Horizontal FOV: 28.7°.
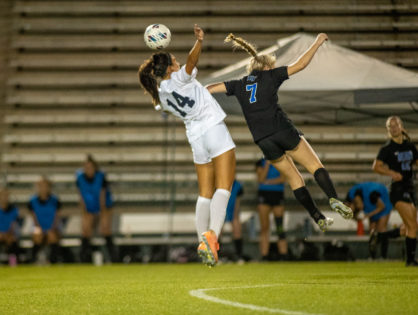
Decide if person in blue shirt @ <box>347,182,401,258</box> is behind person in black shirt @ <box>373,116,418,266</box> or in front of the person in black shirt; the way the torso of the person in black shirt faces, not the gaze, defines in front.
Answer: behind

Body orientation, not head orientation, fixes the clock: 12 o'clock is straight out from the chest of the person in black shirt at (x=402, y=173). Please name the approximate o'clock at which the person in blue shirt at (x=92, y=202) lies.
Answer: The person in blue shirt is roughly at 4 o'clock from the person in black shirt.

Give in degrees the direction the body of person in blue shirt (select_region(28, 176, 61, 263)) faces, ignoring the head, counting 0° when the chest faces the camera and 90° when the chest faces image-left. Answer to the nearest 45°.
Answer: approximately 0°

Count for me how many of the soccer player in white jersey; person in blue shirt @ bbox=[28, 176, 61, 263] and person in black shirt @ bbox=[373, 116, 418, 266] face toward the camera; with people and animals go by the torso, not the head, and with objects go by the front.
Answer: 2

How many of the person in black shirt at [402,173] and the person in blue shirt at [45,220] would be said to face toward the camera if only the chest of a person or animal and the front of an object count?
2

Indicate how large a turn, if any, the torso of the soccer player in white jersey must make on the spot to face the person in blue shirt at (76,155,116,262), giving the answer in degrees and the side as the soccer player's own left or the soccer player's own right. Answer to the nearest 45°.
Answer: approximately 45° to the soccer player's own left

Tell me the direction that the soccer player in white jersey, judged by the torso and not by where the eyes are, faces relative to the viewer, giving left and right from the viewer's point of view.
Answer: facing away from the viewer and to the right of the viewer
